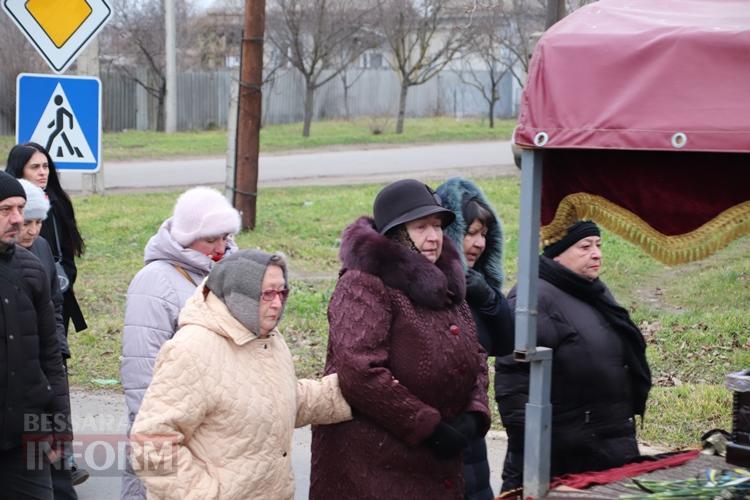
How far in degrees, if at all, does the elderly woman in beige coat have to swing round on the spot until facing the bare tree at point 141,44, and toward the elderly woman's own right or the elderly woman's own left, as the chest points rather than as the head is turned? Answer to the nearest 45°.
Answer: approximately 135° to the elderly woman's own left

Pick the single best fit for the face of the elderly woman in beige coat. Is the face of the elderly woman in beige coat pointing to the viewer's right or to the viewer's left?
to the viewer's right

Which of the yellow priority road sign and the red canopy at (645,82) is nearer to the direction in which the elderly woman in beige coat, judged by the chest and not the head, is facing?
the red canopy

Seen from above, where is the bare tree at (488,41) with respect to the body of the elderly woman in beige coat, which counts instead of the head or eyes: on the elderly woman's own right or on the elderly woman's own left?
on the elderly woman's own left

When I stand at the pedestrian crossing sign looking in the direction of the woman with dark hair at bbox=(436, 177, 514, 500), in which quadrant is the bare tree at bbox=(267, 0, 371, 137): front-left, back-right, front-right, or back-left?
back-left

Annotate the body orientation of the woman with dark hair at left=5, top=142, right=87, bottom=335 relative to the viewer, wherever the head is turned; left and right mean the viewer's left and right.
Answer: facing the viewer and to the right of the viewer

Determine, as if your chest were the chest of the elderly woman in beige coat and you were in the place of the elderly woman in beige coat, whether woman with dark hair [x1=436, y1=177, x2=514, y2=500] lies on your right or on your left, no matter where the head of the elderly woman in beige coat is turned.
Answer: on your left

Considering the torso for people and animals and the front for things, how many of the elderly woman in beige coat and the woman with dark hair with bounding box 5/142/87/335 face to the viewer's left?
0

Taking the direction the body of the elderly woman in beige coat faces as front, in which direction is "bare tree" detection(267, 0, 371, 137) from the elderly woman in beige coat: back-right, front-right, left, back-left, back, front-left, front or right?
back-left

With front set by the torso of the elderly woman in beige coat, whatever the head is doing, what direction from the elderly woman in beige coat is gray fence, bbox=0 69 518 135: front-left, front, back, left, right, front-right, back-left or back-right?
back-left

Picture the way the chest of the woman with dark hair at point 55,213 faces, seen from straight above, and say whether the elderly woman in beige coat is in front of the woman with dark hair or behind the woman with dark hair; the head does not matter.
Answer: in front

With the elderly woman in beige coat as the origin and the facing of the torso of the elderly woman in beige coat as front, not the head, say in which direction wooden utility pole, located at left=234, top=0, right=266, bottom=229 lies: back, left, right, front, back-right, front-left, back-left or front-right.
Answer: back-left

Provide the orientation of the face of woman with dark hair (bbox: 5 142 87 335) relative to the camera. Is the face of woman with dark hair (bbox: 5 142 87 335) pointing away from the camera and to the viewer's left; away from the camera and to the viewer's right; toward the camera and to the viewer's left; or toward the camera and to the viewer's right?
toward the camera and to the viewer's right

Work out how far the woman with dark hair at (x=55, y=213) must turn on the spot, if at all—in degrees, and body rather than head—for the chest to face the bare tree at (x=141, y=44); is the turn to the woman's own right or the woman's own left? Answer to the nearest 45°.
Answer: approximately 135° to the woman's own left

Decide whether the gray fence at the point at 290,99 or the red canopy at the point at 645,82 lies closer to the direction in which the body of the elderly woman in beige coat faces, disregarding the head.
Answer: the red canopy
